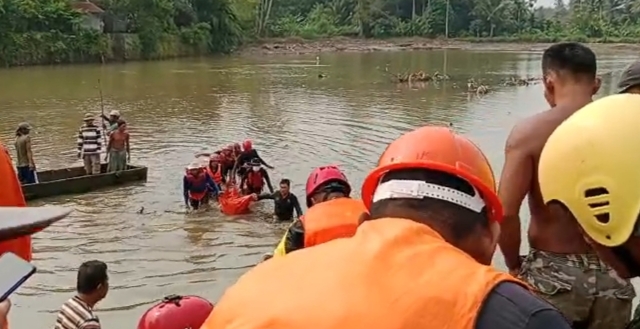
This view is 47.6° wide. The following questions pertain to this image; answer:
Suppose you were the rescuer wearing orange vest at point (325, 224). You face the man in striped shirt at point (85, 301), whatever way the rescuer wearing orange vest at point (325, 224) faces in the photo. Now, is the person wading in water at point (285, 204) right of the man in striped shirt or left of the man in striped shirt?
right

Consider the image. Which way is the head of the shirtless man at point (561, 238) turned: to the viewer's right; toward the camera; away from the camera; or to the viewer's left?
away from the camera

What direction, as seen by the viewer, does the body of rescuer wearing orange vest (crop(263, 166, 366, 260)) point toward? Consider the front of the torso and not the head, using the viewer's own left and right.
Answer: facing away from the viewer and to the left of the viewer

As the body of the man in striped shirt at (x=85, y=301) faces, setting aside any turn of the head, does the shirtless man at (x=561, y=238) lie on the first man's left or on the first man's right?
on the first man's right

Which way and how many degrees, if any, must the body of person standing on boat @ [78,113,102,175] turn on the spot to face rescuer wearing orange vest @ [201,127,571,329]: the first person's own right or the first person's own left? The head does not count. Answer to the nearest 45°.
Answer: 0° — they already face them

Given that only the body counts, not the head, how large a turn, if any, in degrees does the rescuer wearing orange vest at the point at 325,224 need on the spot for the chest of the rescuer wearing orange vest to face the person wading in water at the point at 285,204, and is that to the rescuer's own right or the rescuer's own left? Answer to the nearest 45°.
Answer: approximately 45° to the rescuer's own right

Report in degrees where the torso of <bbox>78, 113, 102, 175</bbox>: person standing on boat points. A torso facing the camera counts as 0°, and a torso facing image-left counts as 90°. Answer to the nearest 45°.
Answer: approximately 0°

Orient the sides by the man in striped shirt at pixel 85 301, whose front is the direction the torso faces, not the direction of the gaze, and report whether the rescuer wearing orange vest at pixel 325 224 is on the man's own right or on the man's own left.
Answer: on the man's own right

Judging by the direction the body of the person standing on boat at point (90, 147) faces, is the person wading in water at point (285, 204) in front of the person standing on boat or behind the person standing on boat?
in front

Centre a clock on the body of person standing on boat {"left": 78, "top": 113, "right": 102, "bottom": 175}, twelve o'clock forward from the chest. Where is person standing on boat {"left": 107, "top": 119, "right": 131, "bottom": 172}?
person standing on boat {"left": 107, "top": 119, "right": 131, "bottom": 172} is roughly at 10 o'clock from person standing on boat {"left": 78, "top": 113, "right": 102, "bottom": 175}.

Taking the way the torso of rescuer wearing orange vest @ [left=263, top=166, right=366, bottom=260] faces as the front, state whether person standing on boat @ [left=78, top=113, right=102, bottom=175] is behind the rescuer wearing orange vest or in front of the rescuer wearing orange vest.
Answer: in front

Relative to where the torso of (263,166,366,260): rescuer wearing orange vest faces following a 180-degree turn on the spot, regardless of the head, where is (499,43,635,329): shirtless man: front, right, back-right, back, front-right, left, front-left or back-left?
front-left

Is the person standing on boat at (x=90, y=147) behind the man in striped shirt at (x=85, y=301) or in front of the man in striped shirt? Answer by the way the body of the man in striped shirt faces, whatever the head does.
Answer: in front
